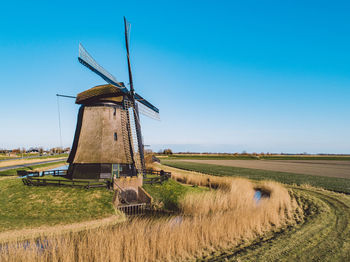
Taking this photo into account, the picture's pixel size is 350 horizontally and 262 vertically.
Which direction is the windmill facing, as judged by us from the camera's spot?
facing the viewer and to the right of the viewer
